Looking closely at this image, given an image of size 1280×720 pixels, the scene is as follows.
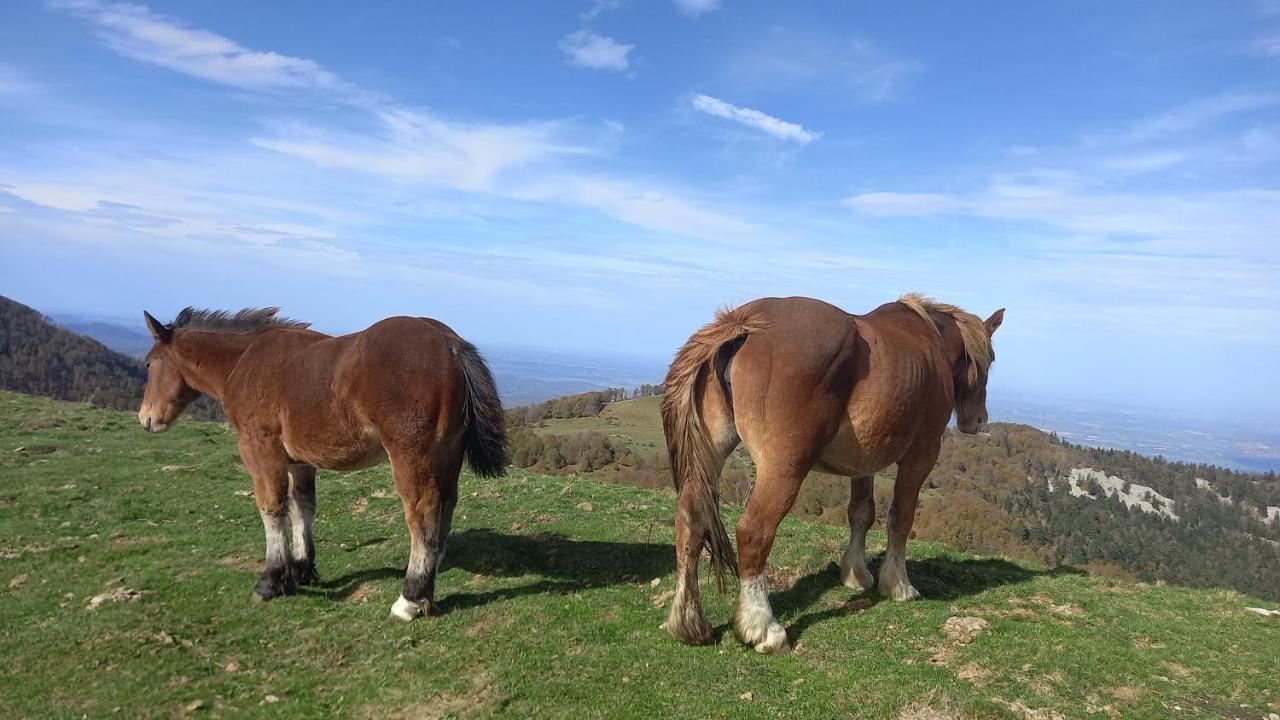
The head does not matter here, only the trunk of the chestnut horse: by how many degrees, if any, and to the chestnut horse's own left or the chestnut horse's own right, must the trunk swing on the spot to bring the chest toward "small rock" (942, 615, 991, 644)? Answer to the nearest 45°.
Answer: approximately 45° to the chestnut horse's own right

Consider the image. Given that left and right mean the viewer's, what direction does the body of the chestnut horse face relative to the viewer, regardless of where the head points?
facing away from the viewer and to the right of the viewer

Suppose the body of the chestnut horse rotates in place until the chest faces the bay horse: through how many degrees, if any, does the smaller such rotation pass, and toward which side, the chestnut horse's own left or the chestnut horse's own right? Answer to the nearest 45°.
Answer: approximately 135° to the chestnut horse's own left

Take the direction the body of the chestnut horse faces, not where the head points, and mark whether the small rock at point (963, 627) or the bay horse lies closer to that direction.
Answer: the small rock
